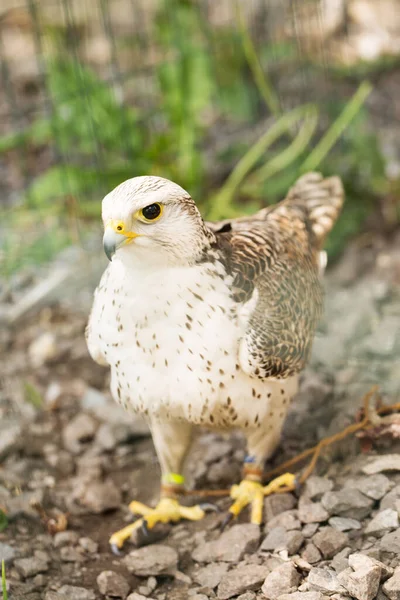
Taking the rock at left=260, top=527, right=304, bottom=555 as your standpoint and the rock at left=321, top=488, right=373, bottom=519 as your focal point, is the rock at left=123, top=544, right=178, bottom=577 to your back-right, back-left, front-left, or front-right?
back-left

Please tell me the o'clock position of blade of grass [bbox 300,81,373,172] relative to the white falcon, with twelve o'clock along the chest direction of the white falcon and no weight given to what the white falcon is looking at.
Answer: The blade of grass is roughly at 5 o'clock from the white falcon.

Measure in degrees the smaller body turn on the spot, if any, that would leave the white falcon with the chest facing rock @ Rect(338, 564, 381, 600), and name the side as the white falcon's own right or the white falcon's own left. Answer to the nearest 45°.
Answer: approximately 90° to the white falcon's own left

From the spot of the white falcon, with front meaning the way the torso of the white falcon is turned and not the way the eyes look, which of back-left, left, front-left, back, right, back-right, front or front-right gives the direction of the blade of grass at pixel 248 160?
back-right

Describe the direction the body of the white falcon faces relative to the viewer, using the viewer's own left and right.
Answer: facing the viewer and to the left of the viewer
